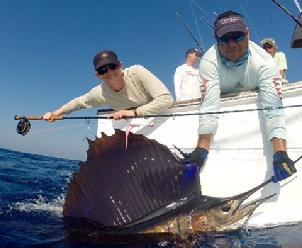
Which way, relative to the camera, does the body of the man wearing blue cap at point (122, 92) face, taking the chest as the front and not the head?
toward the camera

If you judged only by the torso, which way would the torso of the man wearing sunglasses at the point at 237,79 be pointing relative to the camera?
toward the camera

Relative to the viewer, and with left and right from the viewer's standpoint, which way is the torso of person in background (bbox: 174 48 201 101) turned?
facing the viewer and to the right of the viewer

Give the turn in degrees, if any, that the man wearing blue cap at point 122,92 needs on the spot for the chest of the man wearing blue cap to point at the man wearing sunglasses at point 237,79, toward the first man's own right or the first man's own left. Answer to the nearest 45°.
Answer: approximately 45° to the first man's own left

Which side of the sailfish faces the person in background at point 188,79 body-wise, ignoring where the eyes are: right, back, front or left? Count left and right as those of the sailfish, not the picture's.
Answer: left

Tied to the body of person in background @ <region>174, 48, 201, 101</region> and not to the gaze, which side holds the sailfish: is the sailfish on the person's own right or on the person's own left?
on the person's own right

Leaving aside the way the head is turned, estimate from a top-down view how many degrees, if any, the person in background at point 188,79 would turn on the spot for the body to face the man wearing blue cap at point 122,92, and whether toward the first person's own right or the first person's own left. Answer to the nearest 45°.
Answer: approximately 45° to the first person's own right

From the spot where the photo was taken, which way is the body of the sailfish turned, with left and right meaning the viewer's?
facing to the right of the viewer
